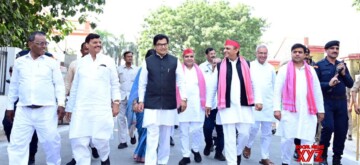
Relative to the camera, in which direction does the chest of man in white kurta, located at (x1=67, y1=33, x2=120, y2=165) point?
toward the camera

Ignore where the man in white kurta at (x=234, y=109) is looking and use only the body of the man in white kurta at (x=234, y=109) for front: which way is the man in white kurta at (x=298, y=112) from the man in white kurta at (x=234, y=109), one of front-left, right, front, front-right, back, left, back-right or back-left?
left

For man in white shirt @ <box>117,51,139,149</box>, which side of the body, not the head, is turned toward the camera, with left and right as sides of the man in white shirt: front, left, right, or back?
front

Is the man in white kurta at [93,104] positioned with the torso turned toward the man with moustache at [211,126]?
no

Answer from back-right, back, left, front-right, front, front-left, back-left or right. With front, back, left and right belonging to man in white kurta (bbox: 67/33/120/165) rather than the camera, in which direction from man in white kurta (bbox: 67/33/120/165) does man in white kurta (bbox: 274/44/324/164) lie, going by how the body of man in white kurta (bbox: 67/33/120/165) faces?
left

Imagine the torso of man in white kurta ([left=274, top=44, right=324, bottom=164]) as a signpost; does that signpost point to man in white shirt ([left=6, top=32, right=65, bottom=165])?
no

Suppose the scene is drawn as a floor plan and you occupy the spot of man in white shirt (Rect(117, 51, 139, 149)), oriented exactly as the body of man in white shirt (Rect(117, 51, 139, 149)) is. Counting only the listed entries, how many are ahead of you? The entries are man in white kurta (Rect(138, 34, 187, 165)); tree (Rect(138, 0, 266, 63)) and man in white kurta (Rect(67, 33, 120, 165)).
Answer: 2

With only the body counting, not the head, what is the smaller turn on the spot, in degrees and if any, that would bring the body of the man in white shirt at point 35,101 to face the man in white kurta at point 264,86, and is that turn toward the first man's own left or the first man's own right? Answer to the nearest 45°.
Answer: approximately 90° to the first man's own left

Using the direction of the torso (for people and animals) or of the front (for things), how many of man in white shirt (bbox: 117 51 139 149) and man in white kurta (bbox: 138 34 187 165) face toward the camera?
2

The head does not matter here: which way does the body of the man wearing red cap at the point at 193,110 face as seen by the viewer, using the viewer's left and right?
facing the viewer

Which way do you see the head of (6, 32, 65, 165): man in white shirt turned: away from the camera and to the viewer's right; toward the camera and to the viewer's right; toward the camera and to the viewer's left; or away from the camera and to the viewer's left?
toward the camera and to the viewer's right

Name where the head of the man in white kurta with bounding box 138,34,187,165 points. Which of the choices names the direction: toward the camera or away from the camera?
toward the camera
